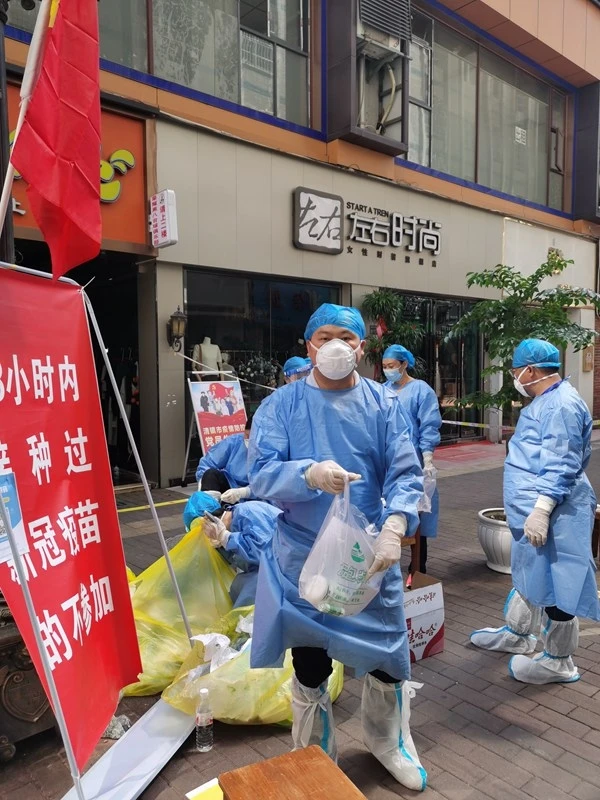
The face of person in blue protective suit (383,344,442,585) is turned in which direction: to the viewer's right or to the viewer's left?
to the viewer's left

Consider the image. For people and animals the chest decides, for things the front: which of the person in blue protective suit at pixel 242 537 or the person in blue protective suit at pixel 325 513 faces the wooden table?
the person in blue protective suit at pixel 325 513

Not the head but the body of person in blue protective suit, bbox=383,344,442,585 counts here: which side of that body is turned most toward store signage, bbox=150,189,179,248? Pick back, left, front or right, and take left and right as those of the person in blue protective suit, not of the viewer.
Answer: right

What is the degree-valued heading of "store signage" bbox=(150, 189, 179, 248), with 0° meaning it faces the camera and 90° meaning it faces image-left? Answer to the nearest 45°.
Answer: approximately 45°

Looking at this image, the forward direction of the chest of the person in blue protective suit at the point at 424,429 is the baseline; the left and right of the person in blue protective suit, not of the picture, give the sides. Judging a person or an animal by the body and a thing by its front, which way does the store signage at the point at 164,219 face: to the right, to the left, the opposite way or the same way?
the same way

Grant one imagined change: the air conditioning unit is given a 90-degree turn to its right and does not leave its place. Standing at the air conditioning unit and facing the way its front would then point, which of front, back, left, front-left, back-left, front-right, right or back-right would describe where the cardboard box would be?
front-left

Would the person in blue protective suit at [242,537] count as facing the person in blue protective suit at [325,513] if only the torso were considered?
no

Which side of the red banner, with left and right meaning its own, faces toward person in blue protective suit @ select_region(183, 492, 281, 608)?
left

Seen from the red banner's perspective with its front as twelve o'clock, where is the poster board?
The poster board is roughly at 8 o'clock from the red banner.

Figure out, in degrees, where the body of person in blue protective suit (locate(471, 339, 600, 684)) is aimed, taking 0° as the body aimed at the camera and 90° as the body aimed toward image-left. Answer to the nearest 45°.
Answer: approximately 90°

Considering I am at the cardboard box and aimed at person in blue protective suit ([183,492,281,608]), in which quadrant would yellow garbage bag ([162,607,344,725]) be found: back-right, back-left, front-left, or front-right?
front-left

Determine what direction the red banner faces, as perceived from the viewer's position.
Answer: facing the viewer and to the right of the viewer

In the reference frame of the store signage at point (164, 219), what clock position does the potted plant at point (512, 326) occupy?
The potted plant is roughly at 9 o'clock from the store signage.

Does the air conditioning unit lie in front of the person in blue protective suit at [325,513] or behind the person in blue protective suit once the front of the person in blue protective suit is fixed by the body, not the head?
behind

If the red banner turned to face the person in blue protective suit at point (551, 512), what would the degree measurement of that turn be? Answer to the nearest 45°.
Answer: approximately 45° to its left

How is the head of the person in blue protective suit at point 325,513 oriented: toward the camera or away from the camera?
toward the camera

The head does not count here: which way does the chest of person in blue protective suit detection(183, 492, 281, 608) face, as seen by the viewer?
to the viewer's left
